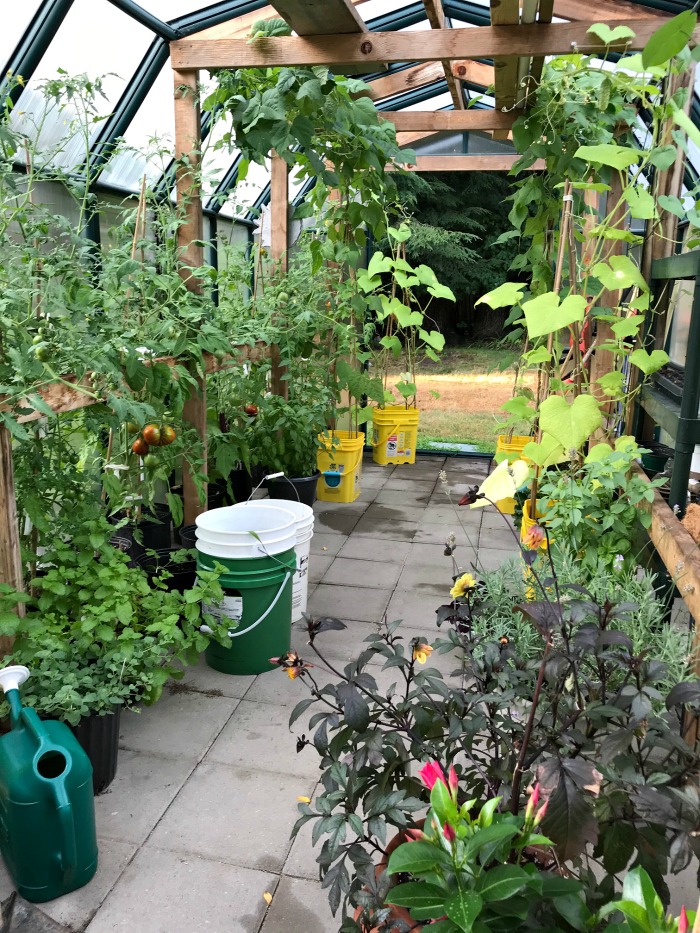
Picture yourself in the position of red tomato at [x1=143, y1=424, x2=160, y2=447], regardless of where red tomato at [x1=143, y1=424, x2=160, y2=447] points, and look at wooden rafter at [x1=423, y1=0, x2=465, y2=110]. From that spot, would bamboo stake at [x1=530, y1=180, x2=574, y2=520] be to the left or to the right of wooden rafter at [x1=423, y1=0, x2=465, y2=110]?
right

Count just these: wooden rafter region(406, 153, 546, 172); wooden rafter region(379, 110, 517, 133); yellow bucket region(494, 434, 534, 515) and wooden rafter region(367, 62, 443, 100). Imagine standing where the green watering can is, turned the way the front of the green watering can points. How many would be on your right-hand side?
4

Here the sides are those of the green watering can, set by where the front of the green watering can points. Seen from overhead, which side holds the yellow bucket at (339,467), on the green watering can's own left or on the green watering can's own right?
on the green watering can's own right

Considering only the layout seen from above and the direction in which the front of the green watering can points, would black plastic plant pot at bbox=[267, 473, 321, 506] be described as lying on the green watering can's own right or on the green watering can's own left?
on the green watering can's own right

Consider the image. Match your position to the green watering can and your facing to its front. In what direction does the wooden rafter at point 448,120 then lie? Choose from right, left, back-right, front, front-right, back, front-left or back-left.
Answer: right

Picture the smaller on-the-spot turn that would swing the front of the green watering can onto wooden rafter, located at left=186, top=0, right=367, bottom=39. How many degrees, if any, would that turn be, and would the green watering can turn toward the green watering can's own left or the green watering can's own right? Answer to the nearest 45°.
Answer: approximately 90° to the green watering can's own right

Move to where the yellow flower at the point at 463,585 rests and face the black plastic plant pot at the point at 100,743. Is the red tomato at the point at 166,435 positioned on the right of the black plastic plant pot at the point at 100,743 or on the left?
right

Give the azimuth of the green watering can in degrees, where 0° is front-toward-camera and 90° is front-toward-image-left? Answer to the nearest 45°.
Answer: approximately 135°

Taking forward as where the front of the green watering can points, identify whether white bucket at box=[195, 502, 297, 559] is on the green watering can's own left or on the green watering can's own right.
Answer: on the green watering can's own right

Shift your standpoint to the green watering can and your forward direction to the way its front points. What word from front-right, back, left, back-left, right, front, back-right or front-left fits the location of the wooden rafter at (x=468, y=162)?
right

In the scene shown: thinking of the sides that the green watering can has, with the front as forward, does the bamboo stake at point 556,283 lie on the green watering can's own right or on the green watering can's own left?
on the green watering can's own right

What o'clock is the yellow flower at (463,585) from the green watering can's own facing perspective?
The yellow flower is roughly at 5 o'clock from the green watering can.

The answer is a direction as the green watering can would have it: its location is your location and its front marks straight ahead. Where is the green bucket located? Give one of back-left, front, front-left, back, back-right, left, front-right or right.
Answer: right

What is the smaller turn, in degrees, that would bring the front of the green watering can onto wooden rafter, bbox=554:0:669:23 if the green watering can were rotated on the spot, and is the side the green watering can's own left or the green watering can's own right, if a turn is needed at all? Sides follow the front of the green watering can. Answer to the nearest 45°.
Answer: approximately 90° to the green watering can's own right

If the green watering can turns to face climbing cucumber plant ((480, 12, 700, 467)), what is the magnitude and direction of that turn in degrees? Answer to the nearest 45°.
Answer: approximately 90° to its right

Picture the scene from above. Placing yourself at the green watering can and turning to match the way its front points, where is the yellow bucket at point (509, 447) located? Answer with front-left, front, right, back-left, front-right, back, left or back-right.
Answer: right

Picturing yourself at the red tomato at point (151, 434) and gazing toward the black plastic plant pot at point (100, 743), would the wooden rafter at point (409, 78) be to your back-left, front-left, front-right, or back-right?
back-left

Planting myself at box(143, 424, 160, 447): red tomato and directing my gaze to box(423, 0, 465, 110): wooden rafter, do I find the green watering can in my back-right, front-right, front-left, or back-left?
back-right
